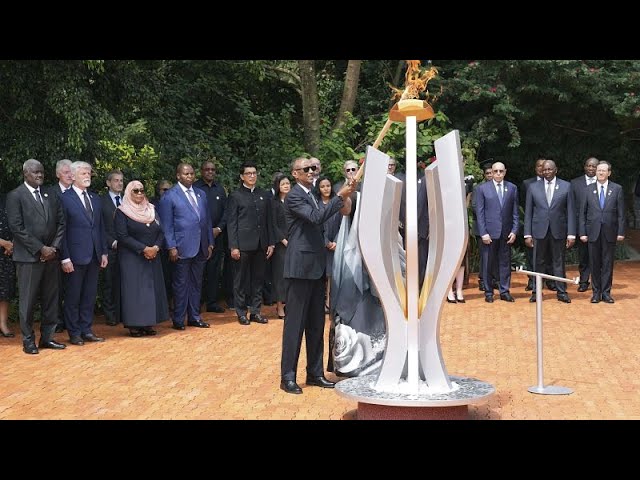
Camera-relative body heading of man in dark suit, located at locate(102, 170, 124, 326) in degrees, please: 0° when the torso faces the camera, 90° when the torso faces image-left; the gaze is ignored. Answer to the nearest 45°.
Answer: approximately 315°

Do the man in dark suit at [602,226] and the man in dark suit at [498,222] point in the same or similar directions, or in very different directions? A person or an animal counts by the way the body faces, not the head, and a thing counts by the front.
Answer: same or similar directions

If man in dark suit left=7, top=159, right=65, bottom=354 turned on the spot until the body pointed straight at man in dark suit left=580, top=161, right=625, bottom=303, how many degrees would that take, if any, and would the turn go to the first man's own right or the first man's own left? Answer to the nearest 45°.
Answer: approximately 45° to the first man's own left

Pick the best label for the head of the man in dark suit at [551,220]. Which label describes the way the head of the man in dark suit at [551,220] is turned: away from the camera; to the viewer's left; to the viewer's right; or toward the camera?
toward the camera

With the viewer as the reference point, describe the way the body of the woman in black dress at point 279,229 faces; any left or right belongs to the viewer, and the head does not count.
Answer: facing the viewer and to the right of the viewer

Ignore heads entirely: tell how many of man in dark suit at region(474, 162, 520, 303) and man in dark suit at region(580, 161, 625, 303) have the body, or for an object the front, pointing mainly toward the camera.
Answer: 2

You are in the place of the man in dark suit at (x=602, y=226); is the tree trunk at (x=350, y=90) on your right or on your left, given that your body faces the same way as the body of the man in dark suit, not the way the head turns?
on your right

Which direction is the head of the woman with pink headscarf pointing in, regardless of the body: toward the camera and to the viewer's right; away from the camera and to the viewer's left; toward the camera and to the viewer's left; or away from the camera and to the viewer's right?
toward the camera and to the viewer's right

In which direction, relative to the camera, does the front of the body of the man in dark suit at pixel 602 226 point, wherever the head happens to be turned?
toward the camera

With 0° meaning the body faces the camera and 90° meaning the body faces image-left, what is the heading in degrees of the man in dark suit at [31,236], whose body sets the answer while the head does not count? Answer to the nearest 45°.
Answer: approximately 315°

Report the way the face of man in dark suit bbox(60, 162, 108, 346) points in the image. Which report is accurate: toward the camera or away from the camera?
toward the camera

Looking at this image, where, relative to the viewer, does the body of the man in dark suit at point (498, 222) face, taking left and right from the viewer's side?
facing the viewer

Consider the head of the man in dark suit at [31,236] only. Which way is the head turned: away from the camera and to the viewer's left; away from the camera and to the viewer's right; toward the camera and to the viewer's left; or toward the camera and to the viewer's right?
toward the camera and to the viewer's right

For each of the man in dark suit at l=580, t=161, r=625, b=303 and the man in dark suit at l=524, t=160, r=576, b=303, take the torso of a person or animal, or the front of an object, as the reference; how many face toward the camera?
2
